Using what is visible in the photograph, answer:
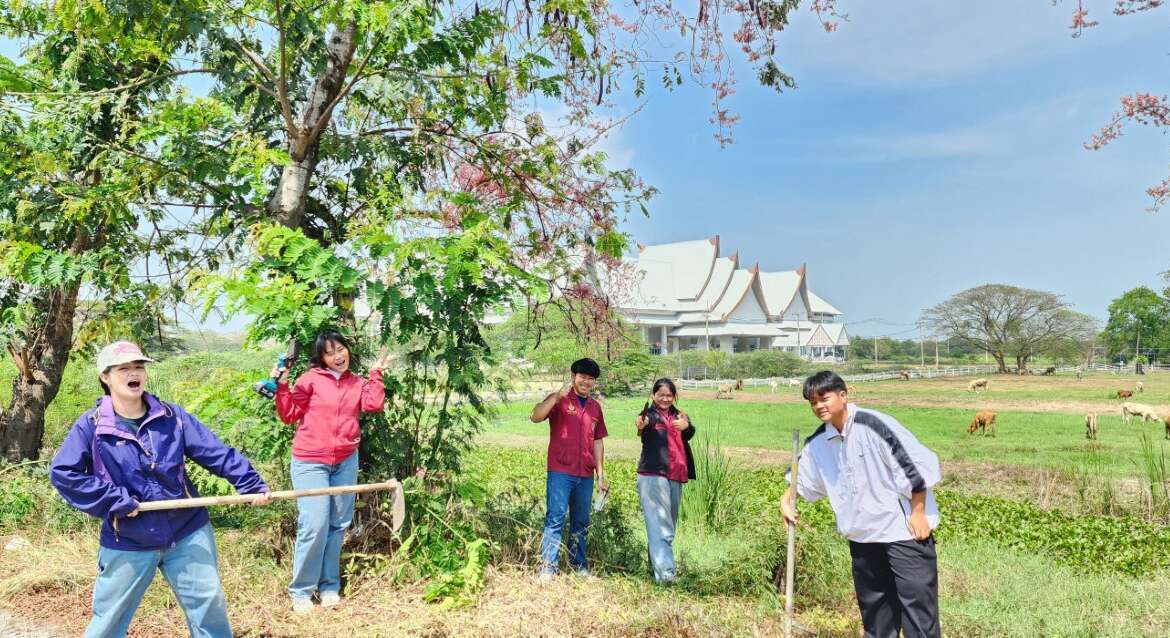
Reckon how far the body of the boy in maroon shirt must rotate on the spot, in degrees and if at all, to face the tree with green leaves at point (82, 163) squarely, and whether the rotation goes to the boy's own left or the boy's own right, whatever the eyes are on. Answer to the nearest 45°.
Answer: approximately 90° to the boy's own right

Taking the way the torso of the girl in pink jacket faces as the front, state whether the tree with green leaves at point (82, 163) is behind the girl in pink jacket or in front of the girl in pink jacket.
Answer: behind

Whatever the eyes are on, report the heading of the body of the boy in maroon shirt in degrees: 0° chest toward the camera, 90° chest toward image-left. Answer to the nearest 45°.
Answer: approximately 0°

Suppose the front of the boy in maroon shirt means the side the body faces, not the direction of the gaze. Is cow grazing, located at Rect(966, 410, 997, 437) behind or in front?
behind

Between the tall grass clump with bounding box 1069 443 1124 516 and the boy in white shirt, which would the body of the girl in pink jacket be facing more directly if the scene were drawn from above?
the boy in white shirt

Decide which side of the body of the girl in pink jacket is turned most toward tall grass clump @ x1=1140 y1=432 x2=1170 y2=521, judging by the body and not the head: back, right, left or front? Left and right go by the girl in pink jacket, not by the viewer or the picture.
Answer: left

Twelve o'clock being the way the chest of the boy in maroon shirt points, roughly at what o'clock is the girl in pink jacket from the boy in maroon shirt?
The girl in pink jacket is roughly at 2 o'clock from the boy in maroon shirt.

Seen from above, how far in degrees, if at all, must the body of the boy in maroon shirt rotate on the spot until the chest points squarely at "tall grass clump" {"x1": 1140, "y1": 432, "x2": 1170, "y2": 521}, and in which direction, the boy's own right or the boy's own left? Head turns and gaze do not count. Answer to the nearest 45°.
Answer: approximately 135° to the boy's own left

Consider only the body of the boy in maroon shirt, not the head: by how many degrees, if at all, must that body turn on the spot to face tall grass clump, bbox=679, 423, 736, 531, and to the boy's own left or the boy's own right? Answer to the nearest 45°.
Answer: approximately 135° to the boy's own left

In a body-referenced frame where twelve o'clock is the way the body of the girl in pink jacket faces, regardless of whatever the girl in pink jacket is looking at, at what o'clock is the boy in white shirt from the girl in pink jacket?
The boy in white shirt is roughly at 10 o'clock from the girl in pink jacket.

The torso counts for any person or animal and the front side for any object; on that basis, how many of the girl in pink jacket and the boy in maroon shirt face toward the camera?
2

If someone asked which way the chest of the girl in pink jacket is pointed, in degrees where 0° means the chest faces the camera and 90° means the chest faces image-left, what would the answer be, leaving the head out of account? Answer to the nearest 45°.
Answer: approximately 0°
